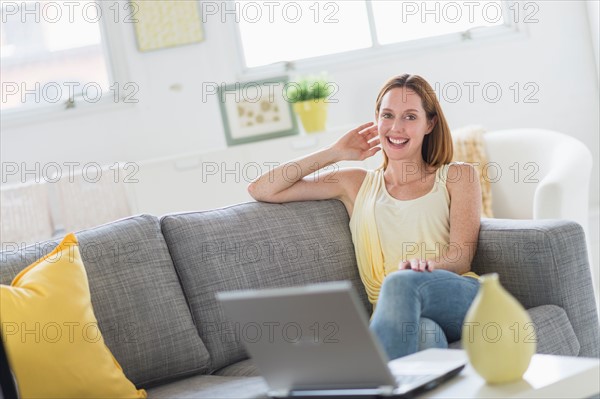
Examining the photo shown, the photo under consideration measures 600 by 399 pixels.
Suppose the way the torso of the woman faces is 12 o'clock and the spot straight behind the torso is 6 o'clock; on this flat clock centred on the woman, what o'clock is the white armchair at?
The white armchair is roughly at 7 o'clock from the woman.

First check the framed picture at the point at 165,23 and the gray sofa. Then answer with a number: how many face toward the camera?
2

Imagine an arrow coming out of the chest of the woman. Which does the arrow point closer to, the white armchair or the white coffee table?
the white coffee table

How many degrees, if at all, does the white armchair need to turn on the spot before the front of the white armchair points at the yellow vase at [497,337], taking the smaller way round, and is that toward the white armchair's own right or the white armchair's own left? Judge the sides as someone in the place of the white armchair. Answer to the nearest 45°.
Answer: approximately 45° to the white armchair's own left

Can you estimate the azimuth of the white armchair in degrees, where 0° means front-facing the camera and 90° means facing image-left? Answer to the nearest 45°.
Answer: approximately 45°

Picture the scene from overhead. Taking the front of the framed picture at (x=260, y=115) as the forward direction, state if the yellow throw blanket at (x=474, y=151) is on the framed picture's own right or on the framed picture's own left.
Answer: on the framed picture's own left

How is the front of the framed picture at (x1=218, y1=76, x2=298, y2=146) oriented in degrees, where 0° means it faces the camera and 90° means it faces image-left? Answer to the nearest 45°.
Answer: approximately 0°

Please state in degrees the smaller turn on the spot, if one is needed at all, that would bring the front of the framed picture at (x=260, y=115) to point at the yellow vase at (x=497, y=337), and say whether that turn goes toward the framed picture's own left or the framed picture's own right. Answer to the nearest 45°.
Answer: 0° — it already faces it

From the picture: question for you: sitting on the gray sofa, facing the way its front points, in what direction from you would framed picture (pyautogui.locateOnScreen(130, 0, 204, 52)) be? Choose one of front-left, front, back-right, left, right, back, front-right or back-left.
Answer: back

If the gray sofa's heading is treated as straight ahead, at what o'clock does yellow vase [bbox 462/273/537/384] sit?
The yellow vase is roughly at 11 o'clock from the gray sofa.
